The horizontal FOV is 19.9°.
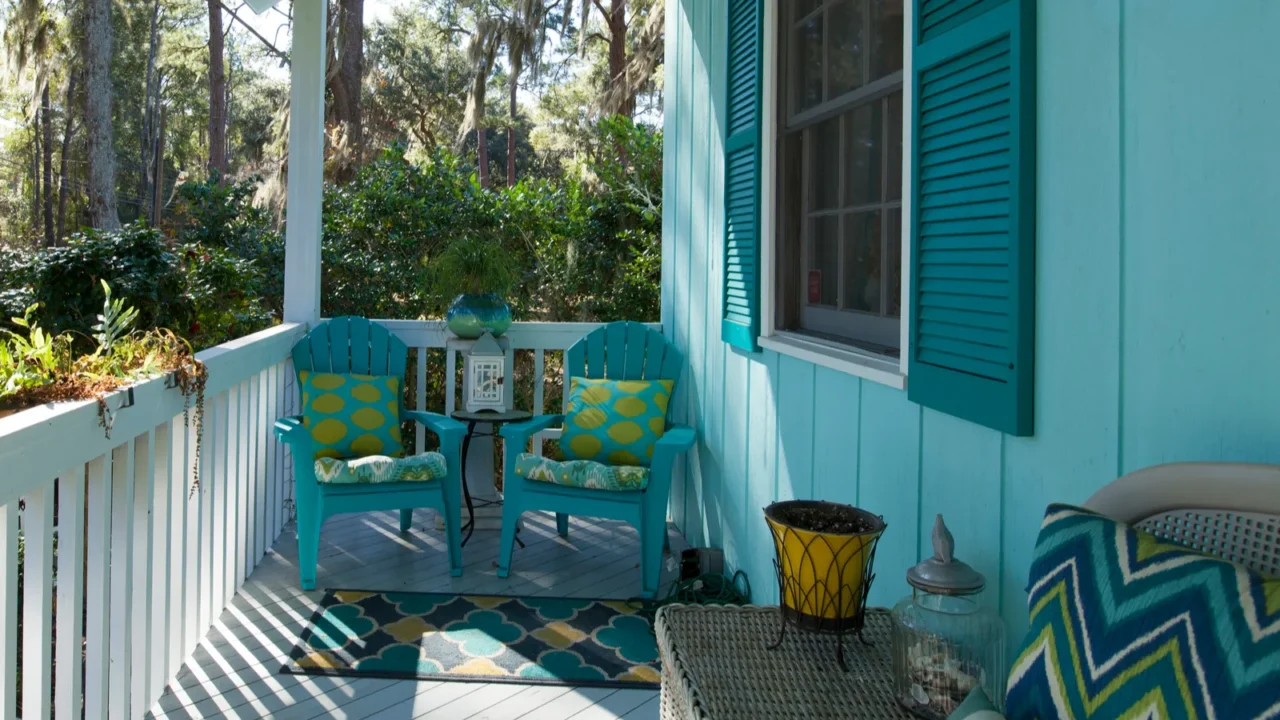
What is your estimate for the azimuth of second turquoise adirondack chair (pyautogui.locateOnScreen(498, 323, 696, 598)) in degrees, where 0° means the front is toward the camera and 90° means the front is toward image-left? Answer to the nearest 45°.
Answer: approximately 45°

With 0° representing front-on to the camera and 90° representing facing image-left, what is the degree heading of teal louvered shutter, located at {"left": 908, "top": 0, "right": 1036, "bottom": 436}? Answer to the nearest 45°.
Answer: approximately 45°

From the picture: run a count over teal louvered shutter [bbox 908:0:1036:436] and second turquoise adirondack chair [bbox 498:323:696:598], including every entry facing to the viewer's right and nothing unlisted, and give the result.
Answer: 0

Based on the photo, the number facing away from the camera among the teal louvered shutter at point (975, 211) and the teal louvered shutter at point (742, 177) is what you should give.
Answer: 0

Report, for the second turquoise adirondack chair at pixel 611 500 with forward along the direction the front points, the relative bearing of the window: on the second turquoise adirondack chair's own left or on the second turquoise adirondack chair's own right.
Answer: on the second turquoise adirondack chair's own left

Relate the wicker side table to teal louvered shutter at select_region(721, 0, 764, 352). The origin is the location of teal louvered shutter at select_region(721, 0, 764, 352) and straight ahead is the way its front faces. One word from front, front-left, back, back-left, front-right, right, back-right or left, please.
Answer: front-left
